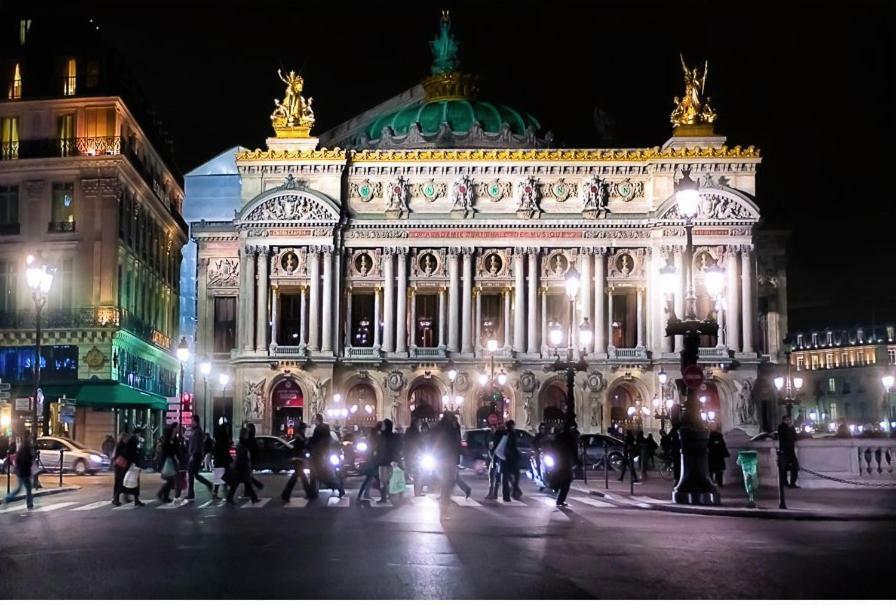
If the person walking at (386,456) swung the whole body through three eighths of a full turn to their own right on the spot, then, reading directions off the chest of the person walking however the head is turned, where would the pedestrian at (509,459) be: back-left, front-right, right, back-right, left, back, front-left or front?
front-right

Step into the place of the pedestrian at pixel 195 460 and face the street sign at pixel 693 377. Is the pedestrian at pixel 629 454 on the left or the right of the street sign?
left

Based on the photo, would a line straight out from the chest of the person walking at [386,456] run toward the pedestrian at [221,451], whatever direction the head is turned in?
yes

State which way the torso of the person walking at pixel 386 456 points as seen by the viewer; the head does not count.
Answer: to the viewer's left

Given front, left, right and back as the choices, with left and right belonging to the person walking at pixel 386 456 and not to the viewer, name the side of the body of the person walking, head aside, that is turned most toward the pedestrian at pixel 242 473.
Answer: front
